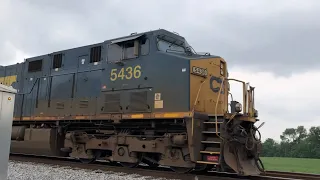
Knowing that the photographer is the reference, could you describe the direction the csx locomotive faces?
facing the viewer and to the right of the viewer
